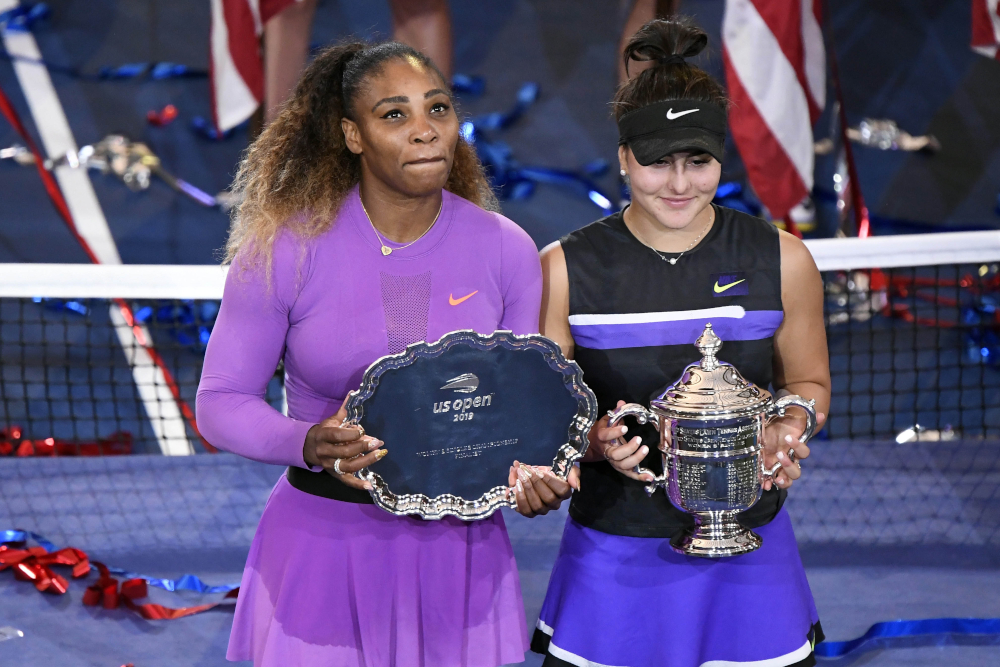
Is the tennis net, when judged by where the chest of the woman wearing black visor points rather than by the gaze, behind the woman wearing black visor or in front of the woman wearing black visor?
behind

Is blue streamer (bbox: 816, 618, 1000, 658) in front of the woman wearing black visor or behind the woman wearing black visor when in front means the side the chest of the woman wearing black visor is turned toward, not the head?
behind

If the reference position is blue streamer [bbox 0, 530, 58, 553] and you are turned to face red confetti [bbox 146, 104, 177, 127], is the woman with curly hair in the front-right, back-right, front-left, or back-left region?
back-right

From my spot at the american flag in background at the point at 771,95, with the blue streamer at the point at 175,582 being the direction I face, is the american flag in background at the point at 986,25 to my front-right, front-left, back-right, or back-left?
back-left

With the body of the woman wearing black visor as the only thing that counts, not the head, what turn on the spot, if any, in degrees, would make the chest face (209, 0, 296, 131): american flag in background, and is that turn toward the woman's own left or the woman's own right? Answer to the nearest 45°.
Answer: approximately 135° to the woman's own right

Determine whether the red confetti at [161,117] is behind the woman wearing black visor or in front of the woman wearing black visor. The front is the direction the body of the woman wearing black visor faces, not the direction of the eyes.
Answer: behind

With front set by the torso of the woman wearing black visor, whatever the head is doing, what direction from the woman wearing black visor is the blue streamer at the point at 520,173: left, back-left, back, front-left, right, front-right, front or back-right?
back

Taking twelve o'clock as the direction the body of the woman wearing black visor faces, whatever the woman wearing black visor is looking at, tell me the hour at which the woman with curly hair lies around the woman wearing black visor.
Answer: The woman with curly hair is roughly at 2 o'clock from the woman wearing black visor.

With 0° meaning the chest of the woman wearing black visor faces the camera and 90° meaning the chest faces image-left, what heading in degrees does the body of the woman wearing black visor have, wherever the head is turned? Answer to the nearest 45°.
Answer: approximately 0°

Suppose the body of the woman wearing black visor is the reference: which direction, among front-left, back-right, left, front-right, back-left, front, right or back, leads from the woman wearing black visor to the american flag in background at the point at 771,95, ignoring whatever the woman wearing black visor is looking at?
back

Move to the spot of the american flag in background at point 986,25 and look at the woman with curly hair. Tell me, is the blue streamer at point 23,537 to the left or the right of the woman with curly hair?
right

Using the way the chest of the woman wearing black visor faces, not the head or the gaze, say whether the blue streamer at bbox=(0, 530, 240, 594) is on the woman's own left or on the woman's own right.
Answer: on the woman's own right
